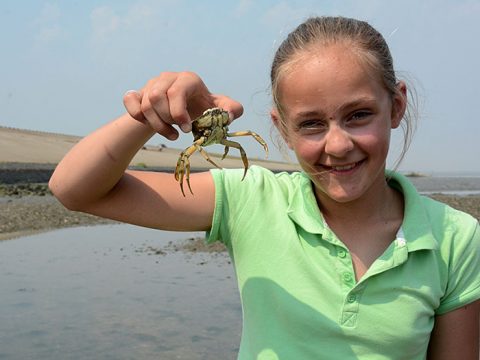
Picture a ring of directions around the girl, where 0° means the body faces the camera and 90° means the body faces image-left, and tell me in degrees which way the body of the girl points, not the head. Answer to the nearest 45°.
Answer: approximately 0°
